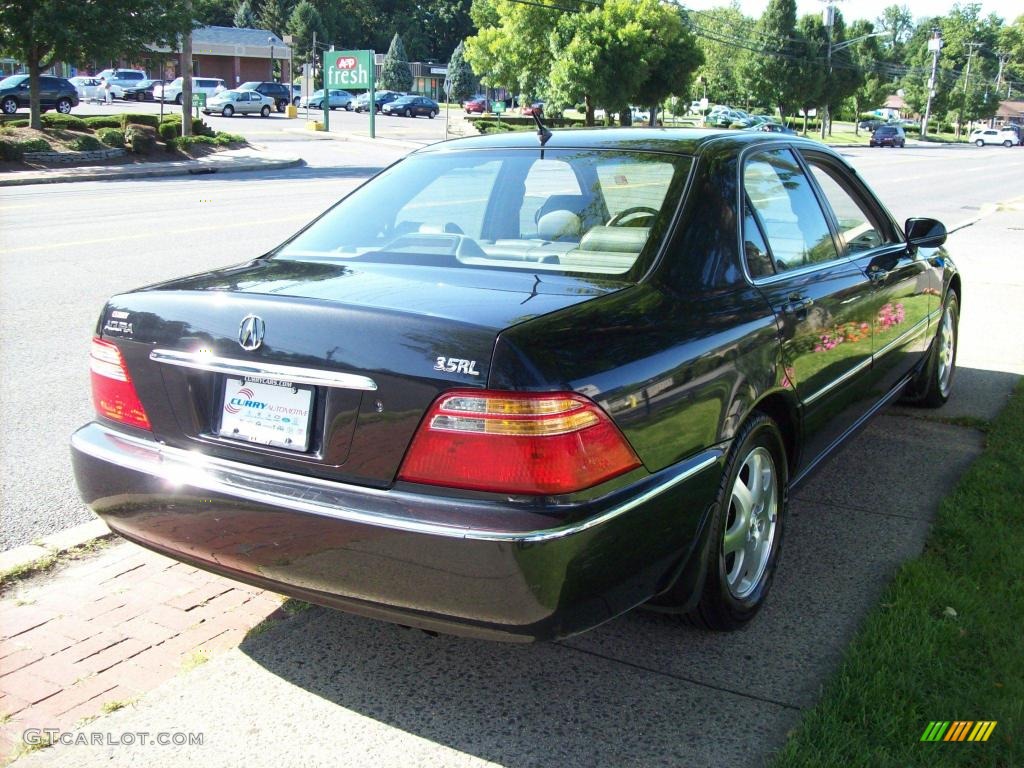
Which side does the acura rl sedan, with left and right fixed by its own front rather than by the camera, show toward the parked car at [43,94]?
left

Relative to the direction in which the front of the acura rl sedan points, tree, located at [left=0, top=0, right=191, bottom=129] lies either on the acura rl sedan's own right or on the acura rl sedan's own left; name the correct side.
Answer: on the acura rl sedan's own left

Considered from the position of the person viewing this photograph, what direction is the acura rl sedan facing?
facing away from the viewer and to the right of the viewer

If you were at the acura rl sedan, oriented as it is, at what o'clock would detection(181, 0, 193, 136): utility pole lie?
The utility pole is roughly at 10 o'clock from the acura rl sedan.
